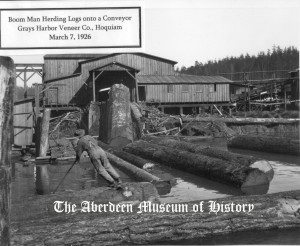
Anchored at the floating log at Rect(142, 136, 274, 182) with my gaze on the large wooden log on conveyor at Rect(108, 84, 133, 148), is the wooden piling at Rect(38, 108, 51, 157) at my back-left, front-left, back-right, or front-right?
front-left

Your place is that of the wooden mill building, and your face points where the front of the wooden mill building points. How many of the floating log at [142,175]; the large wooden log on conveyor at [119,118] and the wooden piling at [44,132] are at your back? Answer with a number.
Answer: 0

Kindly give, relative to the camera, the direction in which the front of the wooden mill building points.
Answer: facing the viewer

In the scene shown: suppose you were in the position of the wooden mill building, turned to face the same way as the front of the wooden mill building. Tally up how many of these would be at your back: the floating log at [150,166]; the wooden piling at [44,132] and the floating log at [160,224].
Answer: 0

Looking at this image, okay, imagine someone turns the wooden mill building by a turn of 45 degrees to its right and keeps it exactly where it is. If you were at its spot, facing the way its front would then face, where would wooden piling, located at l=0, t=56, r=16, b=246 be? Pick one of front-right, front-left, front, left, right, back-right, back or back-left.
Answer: front-left

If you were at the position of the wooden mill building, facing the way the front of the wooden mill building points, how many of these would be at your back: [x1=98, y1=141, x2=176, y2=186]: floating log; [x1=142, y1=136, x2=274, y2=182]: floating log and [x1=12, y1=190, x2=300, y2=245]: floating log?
0

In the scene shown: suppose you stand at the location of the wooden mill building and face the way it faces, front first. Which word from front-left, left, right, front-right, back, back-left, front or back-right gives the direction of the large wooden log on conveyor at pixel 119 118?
front

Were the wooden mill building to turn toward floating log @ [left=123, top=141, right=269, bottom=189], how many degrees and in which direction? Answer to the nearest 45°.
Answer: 0° — it already faces it

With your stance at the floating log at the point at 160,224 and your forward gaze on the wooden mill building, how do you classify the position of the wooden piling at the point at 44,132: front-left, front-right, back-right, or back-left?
front-left

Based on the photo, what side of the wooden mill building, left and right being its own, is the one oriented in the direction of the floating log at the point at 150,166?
front

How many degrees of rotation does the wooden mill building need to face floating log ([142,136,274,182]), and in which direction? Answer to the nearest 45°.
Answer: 0° — it already faces it

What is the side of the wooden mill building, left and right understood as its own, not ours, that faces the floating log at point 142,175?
front

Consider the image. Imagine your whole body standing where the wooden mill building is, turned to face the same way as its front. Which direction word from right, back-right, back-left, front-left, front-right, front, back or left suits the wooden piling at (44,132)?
front

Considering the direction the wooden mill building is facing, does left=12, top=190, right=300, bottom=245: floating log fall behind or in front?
in front
